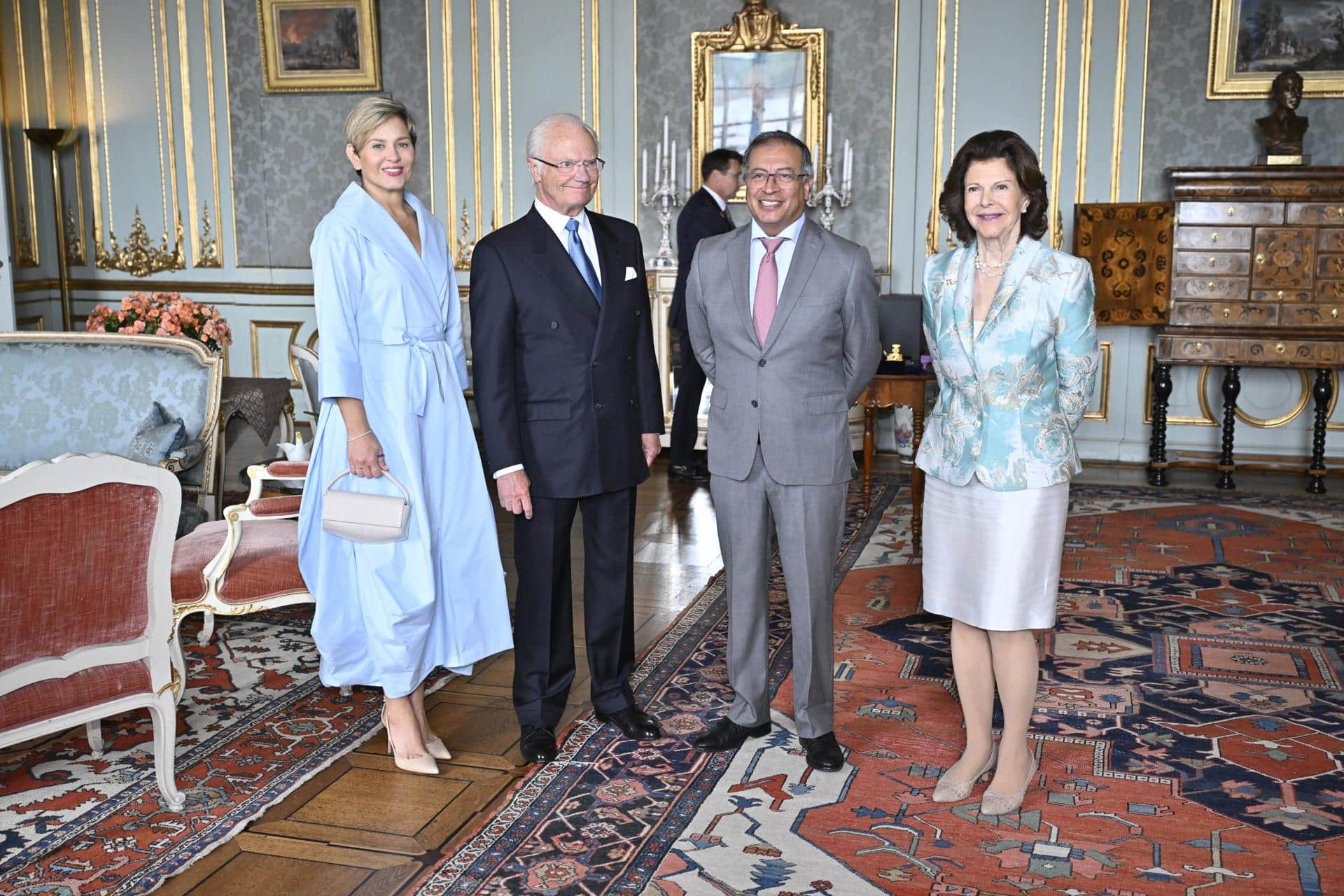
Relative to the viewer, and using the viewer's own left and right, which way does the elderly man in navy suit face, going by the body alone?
facing the viewer and to the right of the viewer

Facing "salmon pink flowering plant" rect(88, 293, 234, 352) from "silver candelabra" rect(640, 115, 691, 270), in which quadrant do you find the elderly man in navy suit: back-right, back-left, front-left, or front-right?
front-left

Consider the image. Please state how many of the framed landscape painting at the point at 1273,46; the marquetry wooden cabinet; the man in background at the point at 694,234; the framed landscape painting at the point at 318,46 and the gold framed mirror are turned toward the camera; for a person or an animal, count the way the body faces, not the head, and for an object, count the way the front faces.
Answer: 4

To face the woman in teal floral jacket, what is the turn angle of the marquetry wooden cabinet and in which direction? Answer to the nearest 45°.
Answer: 0° — it already faces them

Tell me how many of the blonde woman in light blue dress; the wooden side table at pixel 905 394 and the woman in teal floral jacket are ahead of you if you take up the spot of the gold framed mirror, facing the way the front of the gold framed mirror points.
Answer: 3

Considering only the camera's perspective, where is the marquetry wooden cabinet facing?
facing the viewer

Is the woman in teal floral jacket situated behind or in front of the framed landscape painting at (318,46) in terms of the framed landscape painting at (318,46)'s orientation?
in front

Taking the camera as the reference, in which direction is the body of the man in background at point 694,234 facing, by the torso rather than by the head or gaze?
to the viewer's right

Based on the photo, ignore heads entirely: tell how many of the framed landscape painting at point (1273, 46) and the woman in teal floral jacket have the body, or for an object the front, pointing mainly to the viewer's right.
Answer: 0

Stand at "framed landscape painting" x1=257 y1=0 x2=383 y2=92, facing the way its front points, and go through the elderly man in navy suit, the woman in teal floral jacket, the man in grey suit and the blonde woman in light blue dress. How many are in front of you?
4

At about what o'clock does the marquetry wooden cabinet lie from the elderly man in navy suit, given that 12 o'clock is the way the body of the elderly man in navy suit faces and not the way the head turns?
The marquetry wooden cabinet is roughly at 9 o'clock from the elderly man in navy suit.

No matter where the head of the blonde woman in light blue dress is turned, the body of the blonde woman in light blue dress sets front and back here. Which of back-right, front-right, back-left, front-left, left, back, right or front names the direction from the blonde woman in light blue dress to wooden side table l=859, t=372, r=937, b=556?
left

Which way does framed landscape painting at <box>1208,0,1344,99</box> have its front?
toward the camera
